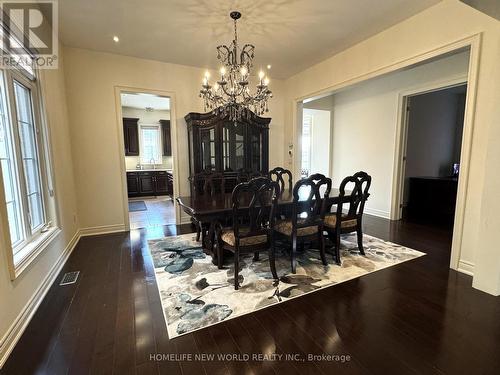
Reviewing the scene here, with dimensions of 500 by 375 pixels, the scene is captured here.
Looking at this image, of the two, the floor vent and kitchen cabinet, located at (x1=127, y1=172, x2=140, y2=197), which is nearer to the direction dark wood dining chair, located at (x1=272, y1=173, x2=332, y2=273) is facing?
the kitchen cabinet

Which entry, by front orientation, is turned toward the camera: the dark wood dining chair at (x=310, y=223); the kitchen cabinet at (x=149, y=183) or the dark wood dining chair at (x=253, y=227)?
the kitchen cabinet

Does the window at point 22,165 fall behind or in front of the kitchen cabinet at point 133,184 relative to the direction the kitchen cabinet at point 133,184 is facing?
in front

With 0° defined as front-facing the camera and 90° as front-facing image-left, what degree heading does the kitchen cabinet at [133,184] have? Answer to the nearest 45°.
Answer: approximately 0°

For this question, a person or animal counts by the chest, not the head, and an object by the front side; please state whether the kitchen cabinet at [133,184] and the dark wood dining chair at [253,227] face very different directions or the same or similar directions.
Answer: very different directions

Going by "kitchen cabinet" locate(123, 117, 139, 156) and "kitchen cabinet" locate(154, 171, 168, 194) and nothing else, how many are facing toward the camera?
2

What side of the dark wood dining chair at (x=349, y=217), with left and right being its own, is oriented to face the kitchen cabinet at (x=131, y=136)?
front

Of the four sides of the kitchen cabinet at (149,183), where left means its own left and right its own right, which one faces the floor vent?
front

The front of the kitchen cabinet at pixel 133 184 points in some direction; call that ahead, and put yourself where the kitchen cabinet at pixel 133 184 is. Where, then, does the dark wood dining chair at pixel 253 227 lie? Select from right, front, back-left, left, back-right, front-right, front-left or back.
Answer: front

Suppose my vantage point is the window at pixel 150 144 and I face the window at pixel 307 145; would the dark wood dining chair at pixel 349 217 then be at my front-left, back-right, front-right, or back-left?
front-right

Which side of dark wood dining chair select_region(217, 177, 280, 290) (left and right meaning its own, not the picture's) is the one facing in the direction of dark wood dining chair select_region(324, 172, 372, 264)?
right

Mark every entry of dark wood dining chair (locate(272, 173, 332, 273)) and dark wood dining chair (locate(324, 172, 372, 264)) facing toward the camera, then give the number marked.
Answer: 0

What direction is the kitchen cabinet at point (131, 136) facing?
toward the camera

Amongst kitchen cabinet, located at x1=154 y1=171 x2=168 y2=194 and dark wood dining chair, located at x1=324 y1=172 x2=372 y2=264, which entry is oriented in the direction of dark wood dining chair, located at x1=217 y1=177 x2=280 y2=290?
the kitchen cabinet

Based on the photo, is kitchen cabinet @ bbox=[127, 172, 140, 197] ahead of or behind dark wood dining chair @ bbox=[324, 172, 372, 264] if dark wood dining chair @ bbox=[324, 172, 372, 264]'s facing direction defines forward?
ahead
